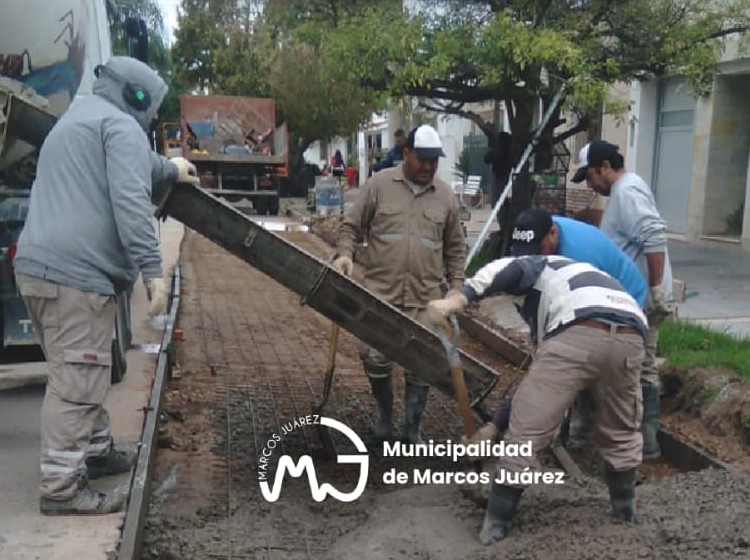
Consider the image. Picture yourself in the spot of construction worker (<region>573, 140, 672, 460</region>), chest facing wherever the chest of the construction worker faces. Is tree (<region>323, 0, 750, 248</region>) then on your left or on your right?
on your right

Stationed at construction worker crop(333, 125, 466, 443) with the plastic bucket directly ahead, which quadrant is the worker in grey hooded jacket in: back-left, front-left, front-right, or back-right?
back-left

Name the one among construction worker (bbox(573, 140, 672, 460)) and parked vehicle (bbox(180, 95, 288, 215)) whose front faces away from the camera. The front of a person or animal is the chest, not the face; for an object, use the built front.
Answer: the parked vehicle

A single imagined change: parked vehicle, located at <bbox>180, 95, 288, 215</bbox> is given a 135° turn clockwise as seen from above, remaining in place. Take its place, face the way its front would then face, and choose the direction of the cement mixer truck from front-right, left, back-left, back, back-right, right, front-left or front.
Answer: front-right

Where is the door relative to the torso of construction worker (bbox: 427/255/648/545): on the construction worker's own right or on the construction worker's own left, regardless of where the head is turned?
on the construction worker's own right

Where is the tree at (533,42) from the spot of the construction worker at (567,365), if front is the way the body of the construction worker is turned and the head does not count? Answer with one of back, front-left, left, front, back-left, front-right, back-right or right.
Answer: front-right

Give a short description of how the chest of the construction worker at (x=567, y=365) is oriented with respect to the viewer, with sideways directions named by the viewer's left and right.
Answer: facing away from the viewer and to the left of the viewer

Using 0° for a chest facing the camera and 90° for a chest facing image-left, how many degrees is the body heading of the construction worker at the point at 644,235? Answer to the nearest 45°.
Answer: approximately 90°

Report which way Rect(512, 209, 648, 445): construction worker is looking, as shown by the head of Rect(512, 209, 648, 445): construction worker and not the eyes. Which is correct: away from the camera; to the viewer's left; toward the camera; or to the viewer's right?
to the viewer's left

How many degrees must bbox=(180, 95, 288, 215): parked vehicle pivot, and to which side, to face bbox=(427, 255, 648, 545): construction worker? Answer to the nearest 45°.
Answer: approximately 180°

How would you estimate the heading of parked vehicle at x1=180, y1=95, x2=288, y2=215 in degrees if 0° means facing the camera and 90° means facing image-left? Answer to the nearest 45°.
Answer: approximately 180°

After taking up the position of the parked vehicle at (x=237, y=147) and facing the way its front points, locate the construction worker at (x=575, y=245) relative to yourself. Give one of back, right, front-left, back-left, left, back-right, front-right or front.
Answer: back

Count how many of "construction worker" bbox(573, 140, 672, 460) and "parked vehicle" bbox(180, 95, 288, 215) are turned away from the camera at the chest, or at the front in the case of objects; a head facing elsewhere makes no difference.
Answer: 1
